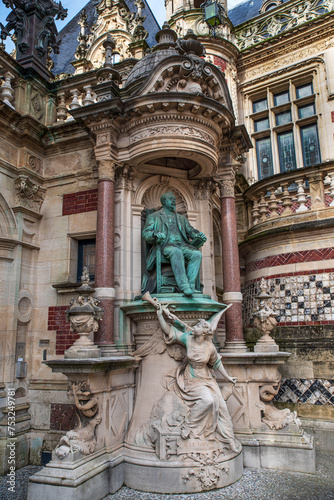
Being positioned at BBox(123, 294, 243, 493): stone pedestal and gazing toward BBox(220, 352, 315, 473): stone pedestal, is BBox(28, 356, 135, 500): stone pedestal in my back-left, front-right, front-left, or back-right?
back-left

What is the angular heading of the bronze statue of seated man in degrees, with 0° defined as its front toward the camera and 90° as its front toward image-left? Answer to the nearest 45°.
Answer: approximately 315°
